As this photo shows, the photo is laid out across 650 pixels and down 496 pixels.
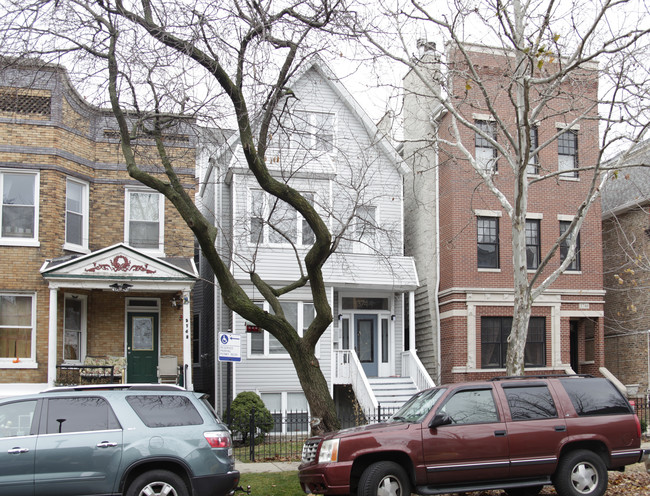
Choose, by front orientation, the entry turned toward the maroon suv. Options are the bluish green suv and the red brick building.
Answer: the red brick building

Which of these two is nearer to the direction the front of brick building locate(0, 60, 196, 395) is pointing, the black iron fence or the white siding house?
the black iron fence

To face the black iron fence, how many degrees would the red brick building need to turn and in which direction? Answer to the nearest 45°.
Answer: approximately 45° to its right

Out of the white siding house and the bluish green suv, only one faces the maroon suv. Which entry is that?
the white siding house

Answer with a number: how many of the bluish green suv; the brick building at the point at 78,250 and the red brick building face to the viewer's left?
1

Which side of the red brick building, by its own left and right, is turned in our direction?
front

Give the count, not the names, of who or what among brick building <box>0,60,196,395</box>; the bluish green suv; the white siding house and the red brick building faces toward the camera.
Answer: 3

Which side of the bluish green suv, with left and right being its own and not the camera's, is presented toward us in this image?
left

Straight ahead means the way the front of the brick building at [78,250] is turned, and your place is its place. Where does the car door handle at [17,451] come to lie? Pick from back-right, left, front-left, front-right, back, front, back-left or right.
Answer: front

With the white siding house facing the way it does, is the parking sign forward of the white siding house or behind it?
forward

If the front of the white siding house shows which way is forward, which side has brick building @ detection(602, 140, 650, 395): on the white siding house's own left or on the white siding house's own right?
on the white siding house's own left

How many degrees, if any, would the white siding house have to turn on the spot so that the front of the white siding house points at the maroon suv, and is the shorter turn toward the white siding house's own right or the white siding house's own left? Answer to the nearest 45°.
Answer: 0° — it already faces it

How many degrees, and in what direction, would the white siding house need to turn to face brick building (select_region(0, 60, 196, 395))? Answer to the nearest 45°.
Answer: approximately 45° to its right

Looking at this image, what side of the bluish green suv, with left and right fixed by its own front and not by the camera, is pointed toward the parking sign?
right

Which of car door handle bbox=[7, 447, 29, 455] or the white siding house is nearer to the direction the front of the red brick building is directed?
the car door handle

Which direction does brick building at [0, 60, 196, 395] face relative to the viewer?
toward the camera

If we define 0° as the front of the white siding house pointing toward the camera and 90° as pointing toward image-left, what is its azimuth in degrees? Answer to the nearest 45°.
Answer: approximately 0°

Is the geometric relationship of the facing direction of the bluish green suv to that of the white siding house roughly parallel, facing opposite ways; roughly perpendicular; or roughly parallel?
roughly perpendicular

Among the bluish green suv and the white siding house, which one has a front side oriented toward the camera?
the white siding house
